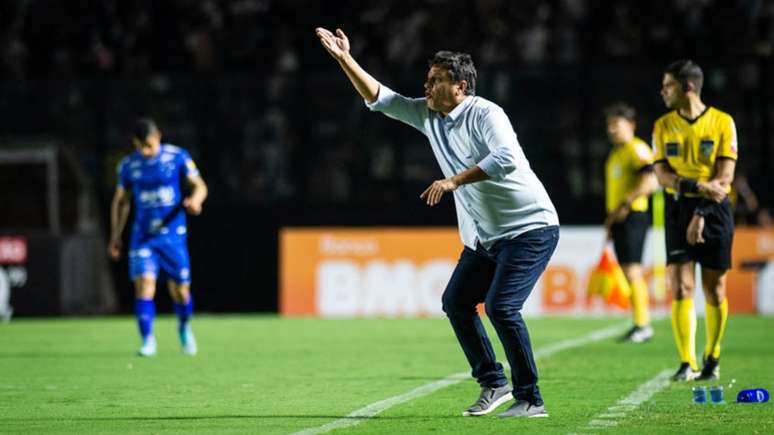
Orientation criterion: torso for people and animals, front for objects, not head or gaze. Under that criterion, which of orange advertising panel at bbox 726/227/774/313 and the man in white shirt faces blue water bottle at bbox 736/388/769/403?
the orange advertising panel

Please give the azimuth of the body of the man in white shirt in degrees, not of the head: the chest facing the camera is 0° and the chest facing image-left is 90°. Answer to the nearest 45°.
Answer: approximately 45°

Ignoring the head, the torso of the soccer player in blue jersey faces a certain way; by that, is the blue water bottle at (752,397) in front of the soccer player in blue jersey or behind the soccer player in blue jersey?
in front

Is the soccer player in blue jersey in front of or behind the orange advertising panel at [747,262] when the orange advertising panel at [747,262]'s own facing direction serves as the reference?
in front

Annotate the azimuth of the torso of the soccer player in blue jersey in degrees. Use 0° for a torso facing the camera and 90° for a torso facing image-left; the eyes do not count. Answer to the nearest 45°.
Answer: approximately 0°

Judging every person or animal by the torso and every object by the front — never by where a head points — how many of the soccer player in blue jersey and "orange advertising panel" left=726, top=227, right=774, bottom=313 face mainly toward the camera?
2

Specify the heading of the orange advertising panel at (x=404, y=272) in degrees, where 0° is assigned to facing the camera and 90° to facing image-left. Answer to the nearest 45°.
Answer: approximately 0°

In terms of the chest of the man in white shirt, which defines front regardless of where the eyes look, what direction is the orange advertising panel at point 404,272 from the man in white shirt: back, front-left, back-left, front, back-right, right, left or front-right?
back-right

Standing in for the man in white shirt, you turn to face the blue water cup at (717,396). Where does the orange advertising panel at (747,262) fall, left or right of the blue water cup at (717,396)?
left
